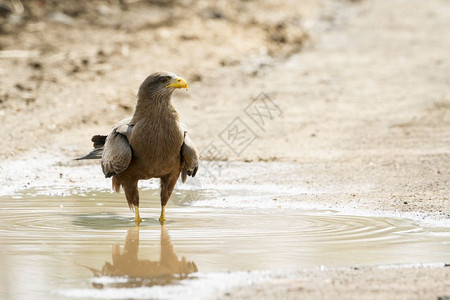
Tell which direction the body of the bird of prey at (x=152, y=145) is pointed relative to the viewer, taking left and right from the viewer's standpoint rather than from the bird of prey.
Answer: facing the viewer and to the right of the viewer
